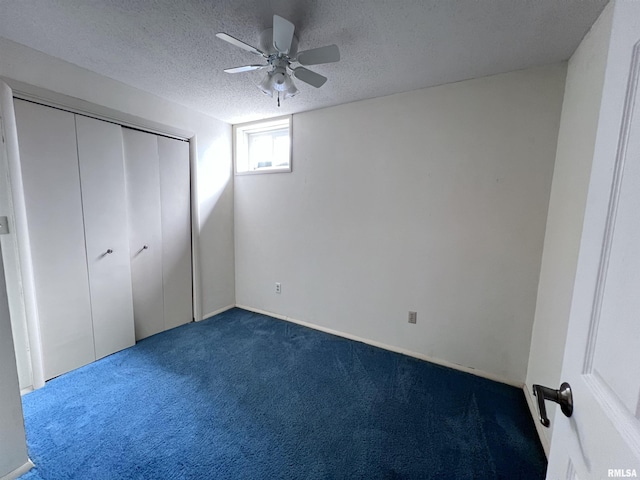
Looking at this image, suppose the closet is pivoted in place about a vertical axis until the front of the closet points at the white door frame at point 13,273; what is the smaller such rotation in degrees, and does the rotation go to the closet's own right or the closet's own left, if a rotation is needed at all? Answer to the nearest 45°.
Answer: approximately 90° to the closet's own right

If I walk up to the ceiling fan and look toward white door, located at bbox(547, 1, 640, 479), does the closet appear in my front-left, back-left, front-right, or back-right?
back-right

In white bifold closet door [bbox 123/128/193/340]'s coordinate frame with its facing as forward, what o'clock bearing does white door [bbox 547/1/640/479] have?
The white door is roughly at 1 o'clock from the white bifold closet door.

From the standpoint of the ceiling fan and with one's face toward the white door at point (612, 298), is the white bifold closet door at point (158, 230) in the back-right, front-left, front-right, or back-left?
back-right

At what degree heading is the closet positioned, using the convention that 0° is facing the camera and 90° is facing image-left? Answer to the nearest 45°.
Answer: approximately 315°
